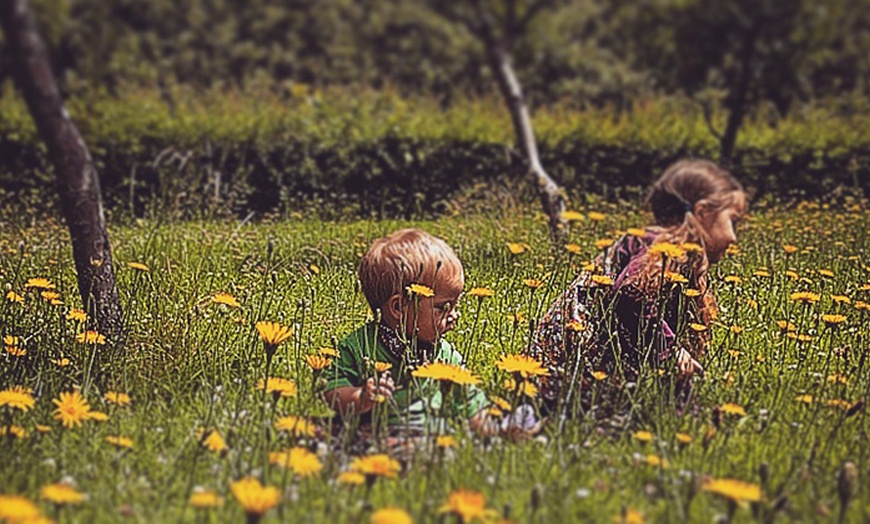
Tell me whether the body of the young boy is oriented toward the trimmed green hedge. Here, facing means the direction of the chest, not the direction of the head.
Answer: no

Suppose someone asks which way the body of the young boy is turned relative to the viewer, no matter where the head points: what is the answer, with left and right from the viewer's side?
facing the viewer and to the right of the viewer

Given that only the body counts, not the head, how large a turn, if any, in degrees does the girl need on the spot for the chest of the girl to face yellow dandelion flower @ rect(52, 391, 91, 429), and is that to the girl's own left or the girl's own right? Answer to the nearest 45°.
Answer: approximately 135° to the girl's own right

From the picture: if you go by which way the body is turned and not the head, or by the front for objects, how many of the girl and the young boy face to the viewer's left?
0

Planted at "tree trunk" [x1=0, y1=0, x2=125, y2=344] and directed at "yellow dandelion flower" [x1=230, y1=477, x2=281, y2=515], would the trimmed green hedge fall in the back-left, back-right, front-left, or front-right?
back-left

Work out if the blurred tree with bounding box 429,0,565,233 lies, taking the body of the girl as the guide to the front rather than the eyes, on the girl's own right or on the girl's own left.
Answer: on the girl's own left

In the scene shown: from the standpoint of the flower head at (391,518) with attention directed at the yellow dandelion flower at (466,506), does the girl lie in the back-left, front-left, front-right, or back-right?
front-left

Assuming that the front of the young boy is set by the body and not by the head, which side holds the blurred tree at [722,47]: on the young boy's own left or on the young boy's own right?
on the young boy's own left

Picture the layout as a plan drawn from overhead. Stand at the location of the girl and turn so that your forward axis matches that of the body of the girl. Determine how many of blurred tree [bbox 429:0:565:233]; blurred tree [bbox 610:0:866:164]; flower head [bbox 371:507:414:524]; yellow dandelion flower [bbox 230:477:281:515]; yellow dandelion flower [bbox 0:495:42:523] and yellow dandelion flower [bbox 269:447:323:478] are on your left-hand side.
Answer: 2

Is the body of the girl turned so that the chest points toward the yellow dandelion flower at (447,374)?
no

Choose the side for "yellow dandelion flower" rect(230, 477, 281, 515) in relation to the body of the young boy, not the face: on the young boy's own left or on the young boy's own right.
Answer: on the young boy's own right

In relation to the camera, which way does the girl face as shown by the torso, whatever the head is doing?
to the viewer's right

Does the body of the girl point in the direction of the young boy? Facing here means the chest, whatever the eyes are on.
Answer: no

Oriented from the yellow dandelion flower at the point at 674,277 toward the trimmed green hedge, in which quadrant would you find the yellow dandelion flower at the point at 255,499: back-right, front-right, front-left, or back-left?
back-left

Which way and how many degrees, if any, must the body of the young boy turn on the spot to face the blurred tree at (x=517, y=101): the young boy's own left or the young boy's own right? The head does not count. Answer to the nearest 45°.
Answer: approximately 135° to the young boy's own left

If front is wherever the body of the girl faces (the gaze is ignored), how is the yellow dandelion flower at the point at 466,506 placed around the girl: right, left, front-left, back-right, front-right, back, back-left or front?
right

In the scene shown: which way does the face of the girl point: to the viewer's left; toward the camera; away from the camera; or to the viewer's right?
to the viewer's right

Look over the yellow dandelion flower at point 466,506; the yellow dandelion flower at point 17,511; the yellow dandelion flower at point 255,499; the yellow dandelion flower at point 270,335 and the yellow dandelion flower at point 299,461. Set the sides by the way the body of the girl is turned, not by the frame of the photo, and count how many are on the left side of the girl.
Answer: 0
